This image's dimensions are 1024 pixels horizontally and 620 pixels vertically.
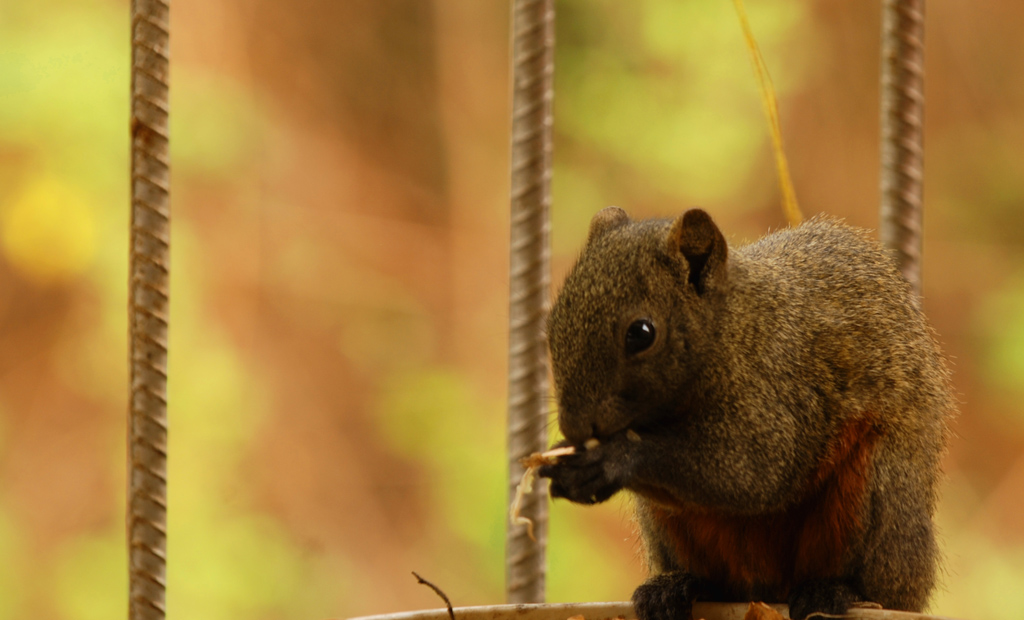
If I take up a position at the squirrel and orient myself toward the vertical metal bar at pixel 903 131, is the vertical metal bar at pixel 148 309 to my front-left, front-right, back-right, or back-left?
back-left

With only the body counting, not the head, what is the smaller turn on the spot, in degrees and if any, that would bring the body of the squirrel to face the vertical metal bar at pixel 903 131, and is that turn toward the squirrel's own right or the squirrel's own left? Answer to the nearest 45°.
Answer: approximately 180°

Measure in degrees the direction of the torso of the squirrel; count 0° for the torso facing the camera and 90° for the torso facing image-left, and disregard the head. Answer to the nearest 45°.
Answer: approximately 45°

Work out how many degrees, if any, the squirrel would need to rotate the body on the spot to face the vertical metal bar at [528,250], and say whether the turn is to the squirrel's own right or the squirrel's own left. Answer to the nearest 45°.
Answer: approximately 45° to the squirrel's own right

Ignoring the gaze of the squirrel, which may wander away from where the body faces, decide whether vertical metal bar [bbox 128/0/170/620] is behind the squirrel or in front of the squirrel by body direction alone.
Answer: in front

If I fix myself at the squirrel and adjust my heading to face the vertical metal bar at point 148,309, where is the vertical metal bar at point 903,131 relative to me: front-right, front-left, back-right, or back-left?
back-right
